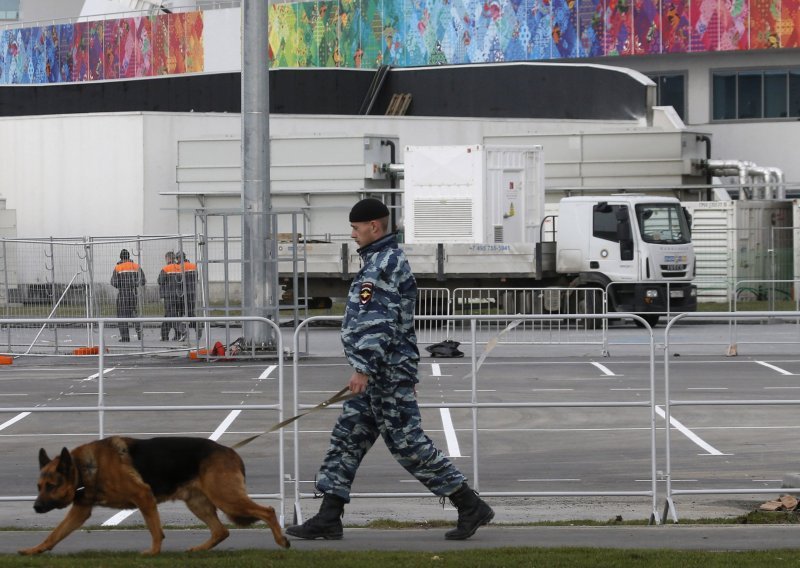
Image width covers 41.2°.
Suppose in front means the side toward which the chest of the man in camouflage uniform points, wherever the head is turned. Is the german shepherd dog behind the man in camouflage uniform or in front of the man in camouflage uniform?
in front

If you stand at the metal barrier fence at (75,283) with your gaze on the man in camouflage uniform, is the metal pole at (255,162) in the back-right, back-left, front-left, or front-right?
front-left

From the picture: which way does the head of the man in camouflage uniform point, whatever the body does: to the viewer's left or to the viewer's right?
to the viewer's left

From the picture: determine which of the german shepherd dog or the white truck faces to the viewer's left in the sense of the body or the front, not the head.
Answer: the german shepherd dog

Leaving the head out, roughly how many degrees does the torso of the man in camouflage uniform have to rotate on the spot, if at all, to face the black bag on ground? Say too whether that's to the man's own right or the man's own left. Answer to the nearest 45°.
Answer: approximately 90° to the man's own right

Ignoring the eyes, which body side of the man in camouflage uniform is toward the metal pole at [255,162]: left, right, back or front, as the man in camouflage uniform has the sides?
right

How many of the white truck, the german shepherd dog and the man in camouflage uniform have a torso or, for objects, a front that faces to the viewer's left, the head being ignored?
2

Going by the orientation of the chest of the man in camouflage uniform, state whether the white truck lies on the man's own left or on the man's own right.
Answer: on the man's own right

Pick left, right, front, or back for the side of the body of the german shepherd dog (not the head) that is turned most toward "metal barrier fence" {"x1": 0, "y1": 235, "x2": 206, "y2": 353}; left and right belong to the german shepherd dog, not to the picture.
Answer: right

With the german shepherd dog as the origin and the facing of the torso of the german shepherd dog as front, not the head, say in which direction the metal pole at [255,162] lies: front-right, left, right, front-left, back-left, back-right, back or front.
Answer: right

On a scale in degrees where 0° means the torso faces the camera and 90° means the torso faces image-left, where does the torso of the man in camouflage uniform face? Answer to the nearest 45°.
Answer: approximately 90°

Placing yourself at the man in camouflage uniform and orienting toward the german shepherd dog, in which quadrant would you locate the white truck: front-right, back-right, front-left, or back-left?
back-right

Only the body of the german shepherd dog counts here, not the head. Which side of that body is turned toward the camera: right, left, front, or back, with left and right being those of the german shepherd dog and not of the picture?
left

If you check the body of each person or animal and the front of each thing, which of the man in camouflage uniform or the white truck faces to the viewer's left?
the man in camouflage uniform
